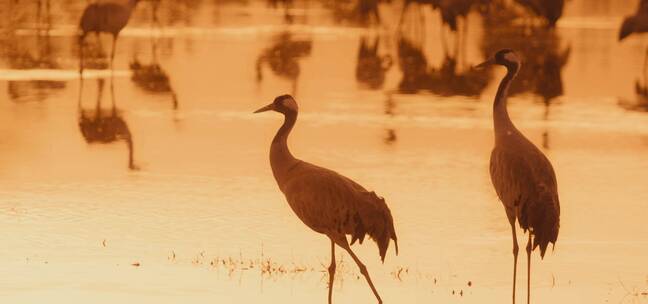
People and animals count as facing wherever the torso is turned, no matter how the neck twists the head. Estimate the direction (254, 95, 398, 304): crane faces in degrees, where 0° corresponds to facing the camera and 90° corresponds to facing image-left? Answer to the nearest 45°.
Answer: approximately 90°
